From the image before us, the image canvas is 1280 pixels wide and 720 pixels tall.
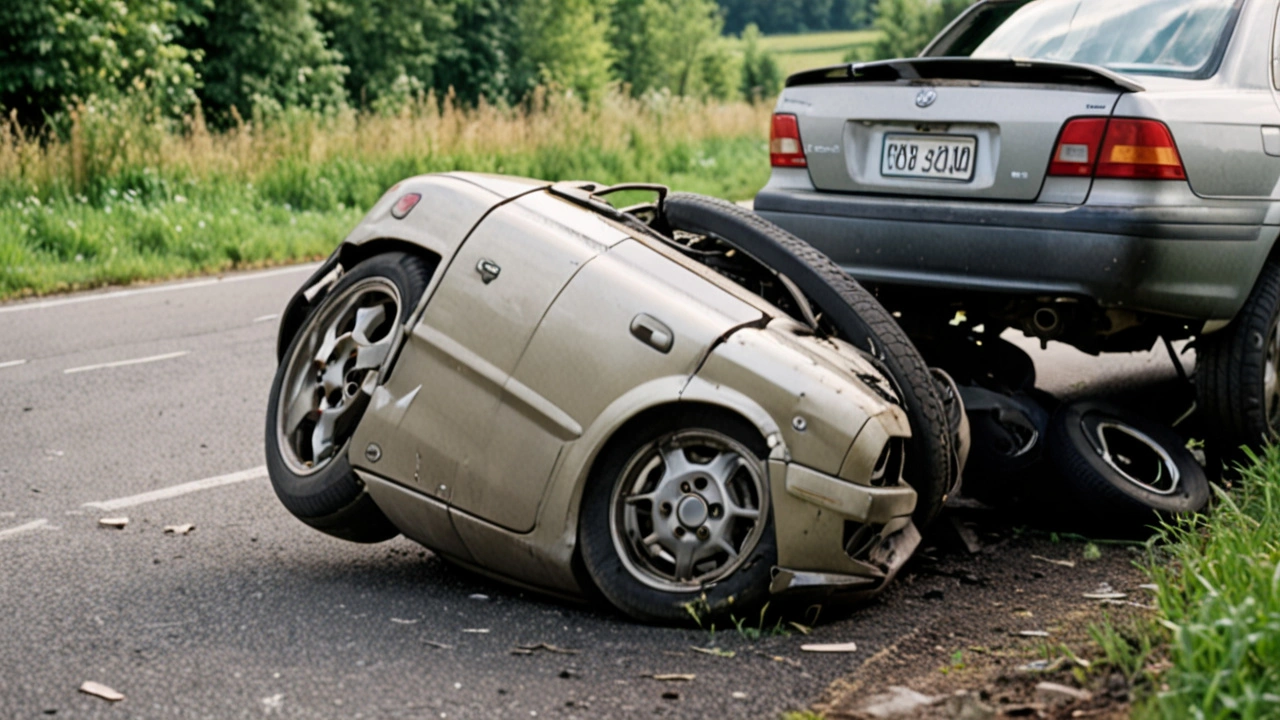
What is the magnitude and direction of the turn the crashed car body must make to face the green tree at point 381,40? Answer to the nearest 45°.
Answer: approximately 90° to its left

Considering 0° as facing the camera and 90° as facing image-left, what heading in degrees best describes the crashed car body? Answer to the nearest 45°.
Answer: approximately 270°

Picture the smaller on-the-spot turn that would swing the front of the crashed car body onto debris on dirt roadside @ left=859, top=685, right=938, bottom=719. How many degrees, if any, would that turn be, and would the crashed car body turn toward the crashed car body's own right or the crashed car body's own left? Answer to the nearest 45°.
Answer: approximately 45° to the crashed car body's own right

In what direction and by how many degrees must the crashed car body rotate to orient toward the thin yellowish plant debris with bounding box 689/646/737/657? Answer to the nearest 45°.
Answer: approximately 45° to its right

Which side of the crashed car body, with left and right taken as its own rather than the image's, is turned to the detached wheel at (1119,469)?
front

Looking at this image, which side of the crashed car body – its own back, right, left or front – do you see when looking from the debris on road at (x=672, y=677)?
right

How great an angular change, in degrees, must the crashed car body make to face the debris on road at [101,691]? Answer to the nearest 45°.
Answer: approximately 135° to its right

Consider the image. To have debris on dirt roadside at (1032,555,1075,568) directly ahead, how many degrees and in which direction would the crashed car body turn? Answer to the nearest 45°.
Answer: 0° — it already faces it

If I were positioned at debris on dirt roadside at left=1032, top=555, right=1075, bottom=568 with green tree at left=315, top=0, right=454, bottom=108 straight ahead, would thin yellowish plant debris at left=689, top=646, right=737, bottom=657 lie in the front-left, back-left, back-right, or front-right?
back-left

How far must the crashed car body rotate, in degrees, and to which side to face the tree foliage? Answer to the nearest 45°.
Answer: approximately 135° to its left

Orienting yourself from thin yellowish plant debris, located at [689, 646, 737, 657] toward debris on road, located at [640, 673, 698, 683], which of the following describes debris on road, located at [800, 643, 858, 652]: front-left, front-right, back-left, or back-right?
back-left

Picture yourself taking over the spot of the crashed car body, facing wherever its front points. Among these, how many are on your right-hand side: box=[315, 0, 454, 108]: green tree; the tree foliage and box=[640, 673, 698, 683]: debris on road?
1

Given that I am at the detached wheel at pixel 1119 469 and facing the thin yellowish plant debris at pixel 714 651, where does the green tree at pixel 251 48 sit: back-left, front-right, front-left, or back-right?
back-right

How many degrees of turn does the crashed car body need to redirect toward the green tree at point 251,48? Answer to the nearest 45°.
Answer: approximately 90° to its left

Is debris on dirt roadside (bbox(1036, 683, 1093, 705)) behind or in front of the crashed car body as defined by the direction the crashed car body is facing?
in front

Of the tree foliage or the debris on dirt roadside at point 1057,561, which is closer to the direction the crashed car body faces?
the debris on dirt roadside
